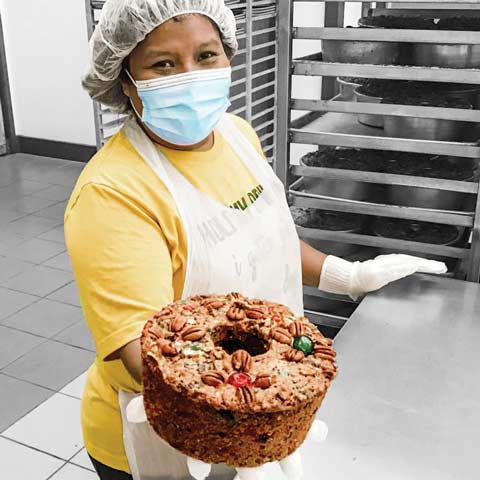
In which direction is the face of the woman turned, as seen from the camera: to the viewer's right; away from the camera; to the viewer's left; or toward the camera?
toward the camera

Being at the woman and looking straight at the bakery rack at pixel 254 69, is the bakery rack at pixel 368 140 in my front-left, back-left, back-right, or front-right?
front-right

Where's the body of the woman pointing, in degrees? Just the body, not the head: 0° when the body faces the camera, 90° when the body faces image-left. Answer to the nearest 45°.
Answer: approximately 315°

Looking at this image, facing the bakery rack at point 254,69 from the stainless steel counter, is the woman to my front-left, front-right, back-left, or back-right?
front-left

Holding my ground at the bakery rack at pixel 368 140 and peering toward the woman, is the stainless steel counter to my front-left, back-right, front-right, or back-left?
front-left

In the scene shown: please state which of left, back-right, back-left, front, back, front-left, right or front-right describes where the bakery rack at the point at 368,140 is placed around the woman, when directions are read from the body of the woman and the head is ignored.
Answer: left

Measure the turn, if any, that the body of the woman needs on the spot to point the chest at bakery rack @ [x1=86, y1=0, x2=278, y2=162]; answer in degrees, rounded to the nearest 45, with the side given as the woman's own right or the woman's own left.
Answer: approximately 135° to the woman's own left
